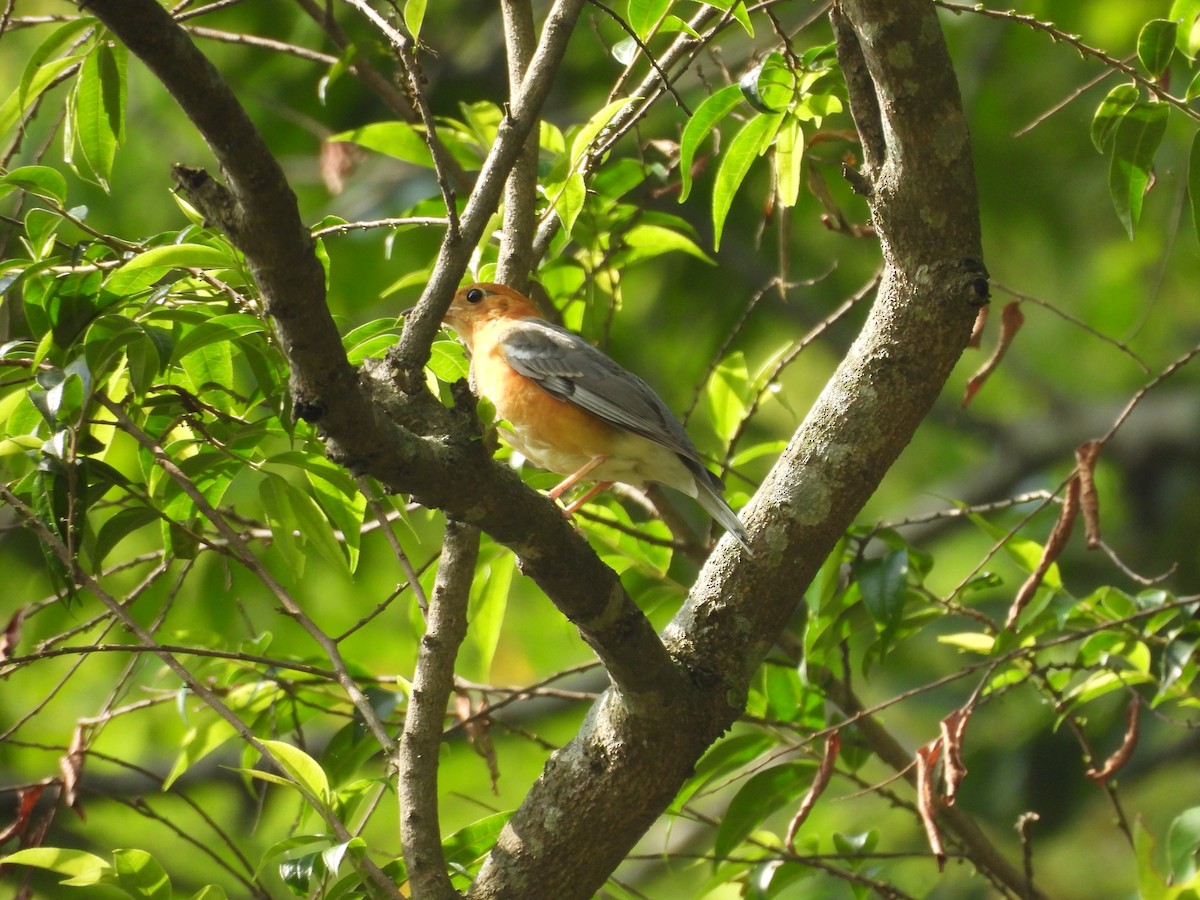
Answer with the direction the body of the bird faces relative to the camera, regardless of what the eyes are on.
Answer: to the viewer's left

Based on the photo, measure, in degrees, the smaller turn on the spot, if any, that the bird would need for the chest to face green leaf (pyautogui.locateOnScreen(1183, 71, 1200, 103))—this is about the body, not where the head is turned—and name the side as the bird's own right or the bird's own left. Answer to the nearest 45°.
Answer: approximately 135° to the bird's own left
